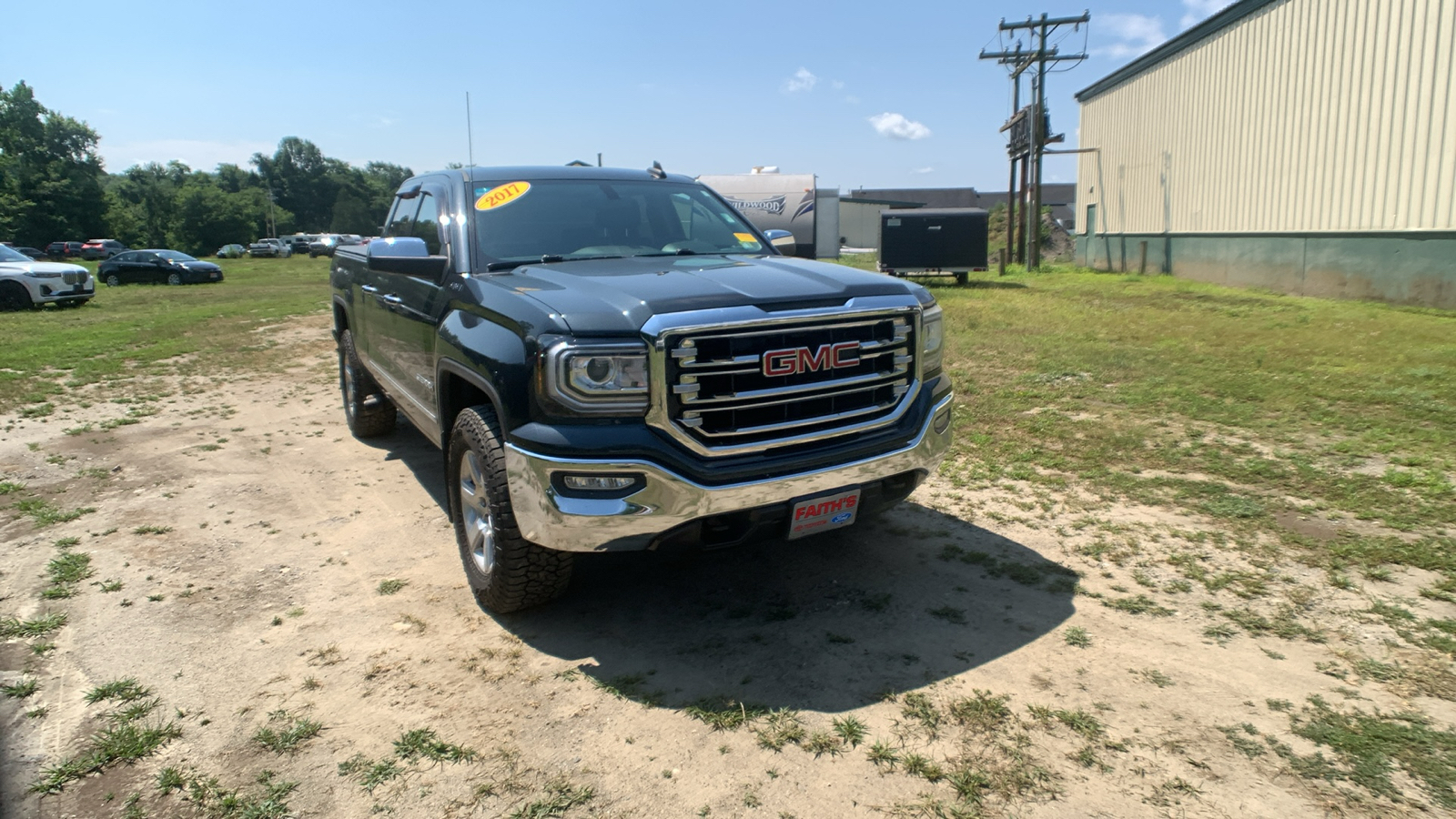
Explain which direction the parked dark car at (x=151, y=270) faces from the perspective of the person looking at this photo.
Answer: facing the viewer and to the right of the viewer

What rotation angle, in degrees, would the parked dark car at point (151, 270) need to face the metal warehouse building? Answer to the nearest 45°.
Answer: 0° — it already faces it

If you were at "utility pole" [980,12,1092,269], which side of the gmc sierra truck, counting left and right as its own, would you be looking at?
left

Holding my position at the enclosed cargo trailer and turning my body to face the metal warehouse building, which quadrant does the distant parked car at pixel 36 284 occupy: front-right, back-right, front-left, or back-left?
back-right

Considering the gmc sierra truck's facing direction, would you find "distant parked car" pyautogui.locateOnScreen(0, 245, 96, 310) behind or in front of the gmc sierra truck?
behind

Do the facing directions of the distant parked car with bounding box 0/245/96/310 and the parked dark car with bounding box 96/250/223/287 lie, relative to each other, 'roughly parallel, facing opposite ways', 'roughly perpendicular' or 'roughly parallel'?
roughly parallel

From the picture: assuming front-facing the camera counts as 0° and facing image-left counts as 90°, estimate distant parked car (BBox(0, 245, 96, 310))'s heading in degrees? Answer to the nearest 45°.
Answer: approximately 315°

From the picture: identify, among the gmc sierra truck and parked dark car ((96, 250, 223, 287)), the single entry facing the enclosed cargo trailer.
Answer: the parked dark car

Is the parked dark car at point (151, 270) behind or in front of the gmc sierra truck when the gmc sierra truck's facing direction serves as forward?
behind

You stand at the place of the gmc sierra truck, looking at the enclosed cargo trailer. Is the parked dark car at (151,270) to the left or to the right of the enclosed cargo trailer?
left

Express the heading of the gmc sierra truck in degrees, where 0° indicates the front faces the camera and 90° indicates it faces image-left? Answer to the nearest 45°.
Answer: approximately 315°

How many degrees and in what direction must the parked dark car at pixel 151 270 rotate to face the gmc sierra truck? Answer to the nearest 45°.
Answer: approximately 45° to its right

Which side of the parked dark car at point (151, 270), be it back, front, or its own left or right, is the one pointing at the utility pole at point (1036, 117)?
front
